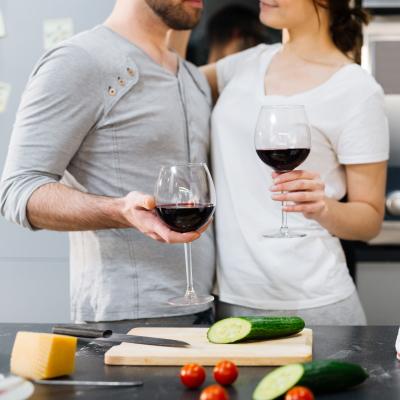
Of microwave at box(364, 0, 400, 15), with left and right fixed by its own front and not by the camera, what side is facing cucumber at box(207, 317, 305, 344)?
front

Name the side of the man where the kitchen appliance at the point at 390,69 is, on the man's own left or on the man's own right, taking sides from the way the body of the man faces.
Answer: on the man's own left

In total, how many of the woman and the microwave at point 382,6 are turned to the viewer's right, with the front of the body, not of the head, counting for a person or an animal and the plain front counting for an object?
0

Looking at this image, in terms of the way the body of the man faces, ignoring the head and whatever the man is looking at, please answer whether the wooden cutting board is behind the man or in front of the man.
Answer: in front

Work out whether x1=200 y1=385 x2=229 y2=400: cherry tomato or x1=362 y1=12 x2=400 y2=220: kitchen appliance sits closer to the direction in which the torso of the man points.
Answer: the cherry tomato

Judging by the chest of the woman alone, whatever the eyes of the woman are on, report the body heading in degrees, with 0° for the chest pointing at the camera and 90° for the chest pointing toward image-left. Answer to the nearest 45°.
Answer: approximately 45°

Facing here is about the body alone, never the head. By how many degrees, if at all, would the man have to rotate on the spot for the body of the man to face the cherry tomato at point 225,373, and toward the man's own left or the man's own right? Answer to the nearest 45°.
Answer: approximately 45° to the man's own right

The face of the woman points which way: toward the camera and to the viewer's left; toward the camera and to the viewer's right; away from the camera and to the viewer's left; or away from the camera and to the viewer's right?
toward the camera and to the viewer's left

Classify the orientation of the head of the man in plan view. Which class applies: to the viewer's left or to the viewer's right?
to the viewer's right

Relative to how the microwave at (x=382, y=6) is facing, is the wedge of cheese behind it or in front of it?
in front

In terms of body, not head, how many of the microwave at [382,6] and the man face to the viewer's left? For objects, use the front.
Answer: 0

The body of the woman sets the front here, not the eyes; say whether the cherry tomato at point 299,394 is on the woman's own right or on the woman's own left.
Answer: on the woman's own left

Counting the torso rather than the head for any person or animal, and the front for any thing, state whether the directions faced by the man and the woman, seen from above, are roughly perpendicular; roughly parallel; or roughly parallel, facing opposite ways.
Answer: roughly perpendicular

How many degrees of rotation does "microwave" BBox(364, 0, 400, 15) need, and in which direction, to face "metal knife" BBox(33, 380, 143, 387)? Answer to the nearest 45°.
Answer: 0° — it already faces it

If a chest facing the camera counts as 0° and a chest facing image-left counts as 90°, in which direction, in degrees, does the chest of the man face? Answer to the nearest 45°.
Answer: approximately 315°

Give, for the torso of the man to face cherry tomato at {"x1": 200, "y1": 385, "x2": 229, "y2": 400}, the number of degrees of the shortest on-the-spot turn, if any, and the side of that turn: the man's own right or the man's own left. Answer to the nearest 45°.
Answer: approximately 45° to the man's own right
